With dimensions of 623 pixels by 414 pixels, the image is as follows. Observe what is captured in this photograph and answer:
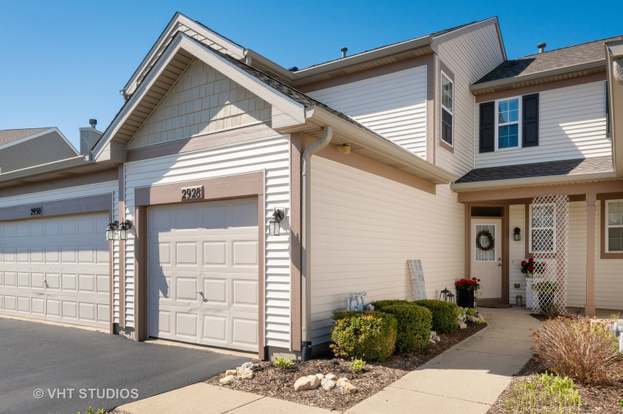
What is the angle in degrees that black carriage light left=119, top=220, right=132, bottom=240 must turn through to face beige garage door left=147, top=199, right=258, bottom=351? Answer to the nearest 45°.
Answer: approximately 90° to its left

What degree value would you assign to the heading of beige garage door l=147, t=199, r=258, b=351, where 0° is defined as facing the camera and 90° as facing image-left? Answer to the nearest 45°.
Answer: approximately 45°

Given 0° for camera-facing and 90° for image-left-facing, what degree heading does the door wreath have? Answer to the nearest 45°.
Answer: approximately 0°

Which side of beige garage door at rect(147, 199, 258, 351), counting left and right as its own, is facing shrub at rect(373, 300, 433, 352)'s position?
left
